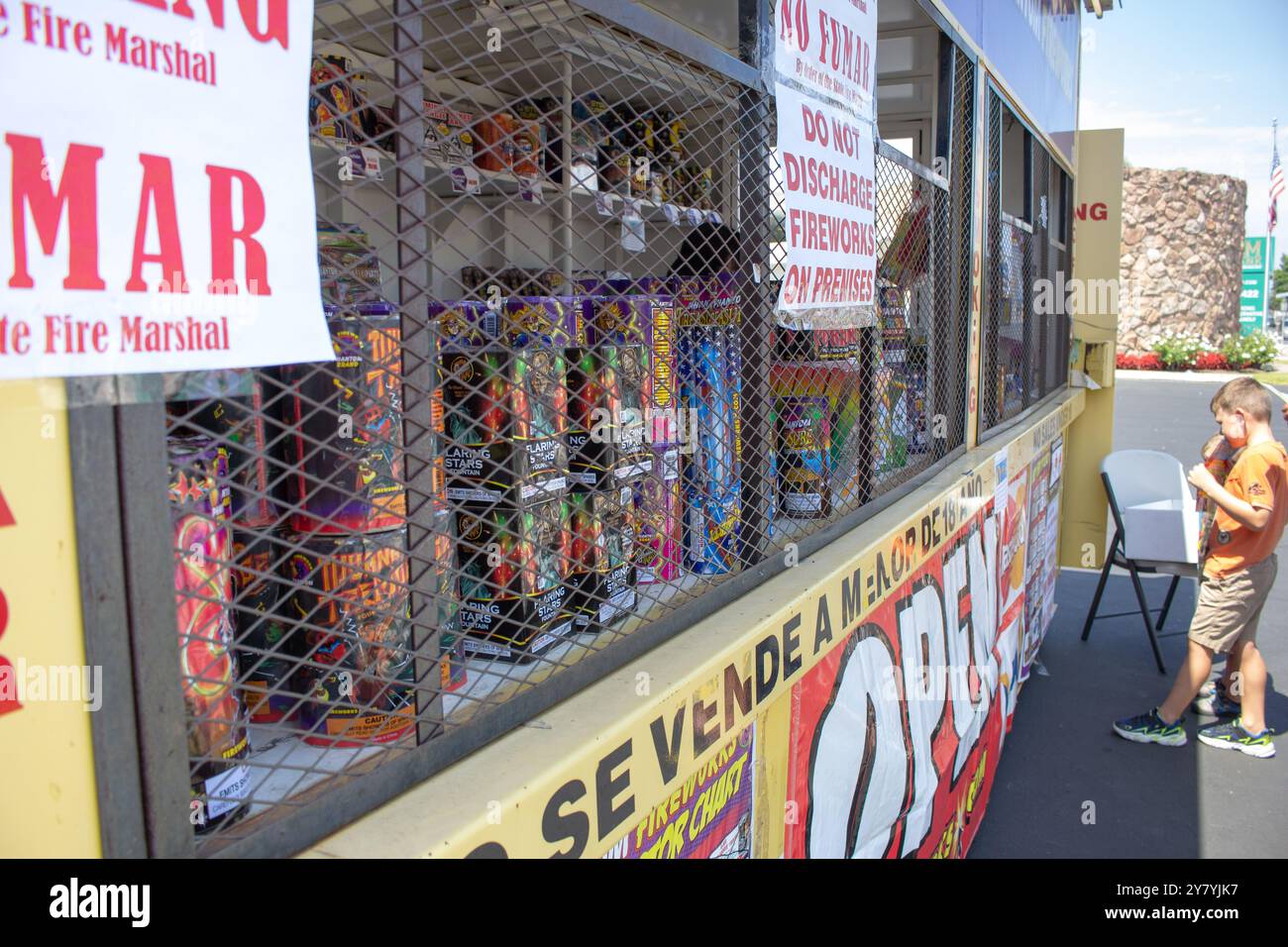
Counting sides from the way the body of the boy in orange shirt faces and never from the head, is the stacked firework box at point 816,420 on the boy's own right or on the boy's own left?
on the boy's own left

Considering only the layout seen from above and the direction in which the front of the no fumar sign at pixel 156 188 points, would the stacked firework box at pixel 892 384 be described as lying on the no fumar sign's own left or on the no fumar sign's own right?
on the no fumar sign's own left

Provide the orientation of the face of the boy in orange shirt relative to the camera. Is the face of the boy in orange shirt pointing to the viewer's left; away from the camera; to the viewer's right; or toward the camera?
to the viewer's left

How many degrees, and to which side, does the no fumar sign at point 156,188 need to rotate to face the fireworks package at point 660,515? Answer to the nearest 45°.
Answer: approximately 90° to its left

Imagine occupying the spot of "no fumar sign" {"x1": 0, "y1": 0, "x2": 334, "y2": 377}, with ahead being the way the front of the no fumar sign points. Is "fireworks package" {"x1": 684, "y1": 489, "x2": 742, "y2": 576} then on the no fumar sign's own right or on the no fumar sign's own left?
on the no fumar sign's own left

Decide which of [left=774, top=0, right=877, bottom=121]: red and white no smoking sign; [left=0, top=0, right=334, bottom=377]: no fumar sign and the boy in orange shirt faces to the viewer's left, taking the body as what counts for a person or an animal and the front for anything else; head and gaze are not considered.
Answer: the boy in orange shirt

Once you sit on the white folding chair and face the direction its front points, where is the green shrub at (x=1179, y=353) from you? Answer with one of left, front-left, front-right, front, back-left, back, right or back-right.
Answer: back-left

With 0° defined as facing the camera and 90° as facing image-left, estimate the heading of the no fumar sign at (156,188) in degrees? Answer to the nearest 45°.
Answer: approximately 315°

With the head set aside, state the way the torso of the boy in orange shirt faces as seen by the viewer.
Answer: to the viewer's left

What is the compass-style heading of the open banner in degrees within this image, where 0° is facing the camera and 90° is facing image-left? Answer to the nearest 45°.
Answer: approximately 315°

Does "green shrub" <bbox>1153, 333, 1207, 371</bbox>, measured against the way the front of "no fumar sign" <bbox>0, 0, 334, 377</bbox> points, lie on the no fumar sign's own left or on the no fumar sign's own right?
on the no fumar sign's own left
